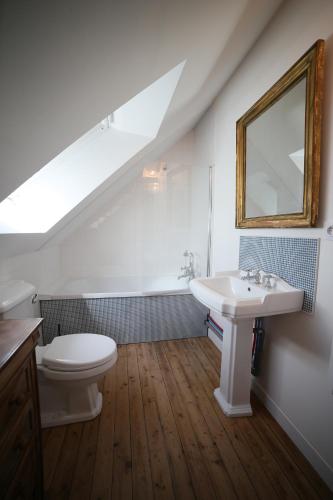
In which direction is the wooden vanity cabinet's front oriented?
to the viewer's right

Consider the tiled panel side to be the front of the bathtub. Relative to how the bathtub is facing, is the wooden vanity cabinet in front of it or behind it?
in front

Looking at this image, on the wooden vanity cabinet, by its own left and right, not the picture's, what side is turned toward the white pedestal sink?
front

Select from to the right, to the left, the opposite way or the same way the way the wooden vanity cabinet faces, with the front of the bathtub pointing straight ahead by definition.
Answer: to the left

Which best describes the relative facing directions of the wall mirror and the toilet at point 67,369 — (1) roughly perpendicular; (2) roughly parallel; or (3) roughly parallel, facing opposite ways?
roughly parallel, facing opposite ways

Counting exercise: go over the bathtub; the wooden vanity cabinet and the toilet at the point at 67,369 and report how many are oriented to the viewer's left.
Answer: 0

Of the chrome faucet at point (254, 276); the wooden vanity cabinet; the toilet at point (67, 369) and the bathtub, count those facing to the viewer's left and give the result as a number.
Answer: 1

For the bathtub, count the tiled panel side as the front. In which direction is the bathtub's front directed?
toward the camera

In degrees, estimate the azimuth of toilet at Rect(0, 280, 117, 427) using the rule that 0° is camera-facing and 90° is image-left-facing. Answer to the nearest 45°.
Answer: approximately 270°

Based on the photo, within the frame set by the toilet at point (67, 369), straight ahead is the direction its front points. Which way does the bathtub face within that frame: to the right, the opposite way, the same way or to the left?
to the right

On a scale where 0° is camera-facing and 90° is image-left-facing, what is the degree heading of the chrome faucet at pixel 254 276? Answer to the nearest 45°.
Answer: approximately 90°

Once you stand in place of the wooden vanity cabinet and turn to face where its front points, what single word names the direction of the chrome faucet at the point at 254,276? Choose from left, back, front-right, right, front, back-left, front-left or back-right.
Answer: front
